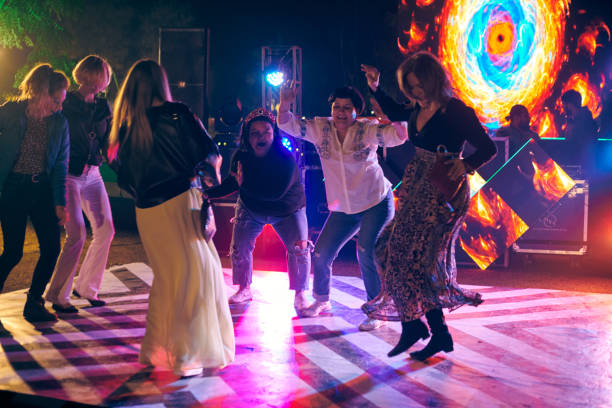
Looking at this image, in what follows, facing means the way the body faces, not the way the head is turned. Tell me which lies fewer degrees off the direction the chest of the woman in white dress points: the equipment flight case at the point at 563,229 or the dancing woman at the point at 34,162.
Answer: the equipment flight case

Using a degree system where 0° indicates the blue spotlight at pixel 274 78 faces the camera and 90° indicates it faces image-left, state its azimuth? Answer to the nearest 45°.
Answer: approximately 0°

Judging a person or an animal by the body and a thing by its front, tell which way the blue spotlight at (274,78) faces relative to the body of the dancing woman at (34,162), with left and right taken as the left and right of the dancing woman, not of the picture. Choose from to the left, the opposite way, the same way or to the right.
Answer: to the right

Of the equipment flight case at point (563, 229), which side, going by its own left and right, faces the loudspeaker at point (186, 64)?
right

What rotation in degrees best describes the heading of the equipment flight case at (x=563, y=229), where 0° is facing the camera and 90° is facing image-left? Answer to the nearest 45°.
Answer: approximately 0°

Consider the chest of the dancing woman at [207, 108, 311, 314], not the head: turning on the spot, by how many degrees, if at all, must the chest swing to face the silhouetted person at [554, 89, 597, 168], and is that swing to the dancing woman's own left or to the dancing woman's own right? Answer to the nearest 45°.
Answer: approximately 135° to the dancing woman's own left

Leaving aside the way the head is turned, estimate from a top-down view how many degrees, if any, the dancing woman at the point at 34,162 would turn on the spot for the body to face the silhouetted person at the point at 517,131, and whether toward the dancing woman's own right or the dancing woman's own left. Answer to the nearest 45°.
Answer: approximately 45° to the dancing woman's own left

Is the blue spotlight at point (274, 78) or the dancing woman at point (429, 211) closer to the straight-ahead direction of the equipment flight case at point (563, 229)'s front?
the dancing woman
